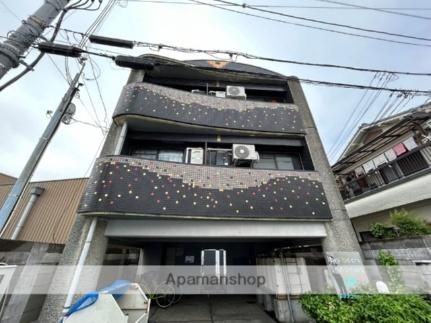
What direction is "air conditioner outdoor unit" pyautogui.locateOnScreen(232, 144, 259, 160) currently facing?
toward the camera

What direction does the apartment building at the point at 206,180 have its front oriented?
toward the camera

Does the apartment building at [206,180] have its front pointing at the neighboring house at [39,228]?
no

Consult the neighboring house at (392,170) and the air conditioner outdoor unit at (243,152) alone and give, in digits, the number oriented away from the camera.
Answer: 0

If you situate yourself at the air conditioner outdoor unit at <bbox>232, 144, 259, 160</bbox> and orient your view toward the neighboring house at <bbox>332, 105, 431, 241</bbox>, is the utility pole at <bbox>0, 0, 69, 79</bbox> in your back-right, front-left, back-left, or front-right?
back-right

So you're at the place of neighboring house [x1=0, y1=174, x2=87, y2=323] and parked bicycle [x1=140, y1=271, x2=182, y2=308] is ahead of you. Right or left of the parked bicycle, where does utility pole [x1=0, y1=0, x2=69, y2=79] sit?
right

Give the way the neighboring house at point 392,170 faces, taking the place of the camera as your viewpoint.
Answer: facing the viewer and to the left of the viewer

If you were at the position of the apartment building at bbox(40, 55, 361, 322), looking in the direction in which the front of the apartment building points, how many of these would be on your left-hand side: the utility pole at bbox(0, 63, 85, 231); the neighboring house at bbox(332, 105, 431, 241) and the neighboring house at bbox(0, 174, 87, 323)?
1

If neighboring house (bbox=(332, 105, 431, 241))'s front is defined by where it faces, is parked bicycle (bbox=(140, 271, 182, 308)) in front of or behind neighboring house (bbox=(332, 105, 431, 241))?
in front

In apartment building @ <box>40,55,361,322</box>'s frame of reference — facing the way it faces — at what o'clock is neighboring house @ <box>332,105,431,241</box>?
The neighboring house is roughly at 9 o'clock from the apartment building.

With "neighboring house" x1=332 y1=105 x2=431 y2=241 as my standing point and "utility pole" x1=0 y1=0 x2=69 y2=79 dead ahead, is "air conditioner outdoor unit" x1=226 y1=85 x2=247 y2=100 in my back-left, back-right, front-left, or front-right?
front-right

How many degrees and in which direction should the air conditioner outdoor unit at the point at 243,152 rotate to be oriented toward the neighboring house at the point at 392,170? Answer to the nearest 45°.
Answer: approximately 90° to its left

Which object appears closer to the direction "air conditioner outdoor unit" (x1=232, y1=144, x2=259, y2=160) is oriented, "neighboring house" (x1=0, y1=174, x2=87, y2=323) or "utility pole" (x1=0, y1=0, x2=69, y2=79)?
the utility pole
